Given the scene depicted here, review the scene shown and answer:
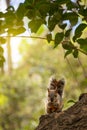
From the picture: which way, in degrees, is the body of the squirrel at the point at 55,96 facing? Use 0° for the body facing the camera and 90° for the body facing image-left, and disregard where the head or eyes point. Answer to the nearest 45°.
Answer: approximately 45°
